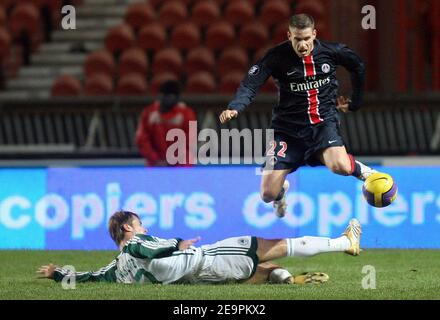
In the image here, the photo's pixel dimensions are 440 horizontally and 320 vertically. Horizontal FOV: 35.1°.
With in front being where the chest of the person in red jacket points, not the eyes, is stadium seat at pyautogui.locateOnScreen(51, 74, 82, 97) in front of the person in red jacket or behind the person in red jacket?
behind

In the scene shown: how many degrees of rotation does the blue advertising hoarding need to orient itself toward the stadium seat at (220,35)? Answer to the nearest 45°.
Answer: approximately 180°

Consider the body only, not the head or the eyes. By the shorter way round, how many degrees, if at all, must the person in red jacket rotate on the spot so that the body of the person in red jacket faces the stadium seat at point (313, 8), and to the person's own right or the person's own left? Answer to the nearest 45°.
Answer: approximately 135° to the person's own left

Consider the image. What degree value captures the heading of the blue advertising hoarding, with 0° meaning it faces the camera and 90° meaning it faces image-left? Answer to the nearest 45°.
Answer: approximately 0°

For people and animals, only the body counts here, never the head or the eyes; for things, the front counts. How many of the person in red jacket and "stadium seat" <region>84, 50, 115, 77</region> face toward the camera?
2

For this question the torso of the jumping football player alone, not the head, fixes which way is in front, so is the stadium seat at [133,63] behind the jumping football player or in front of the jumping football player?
behind

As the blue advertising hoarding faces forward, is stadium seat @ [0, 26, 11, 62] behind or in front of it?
behind

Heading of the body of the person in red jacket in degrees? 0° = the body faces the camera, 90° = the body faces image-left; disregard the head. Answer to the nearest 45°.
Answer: approximately 0°
